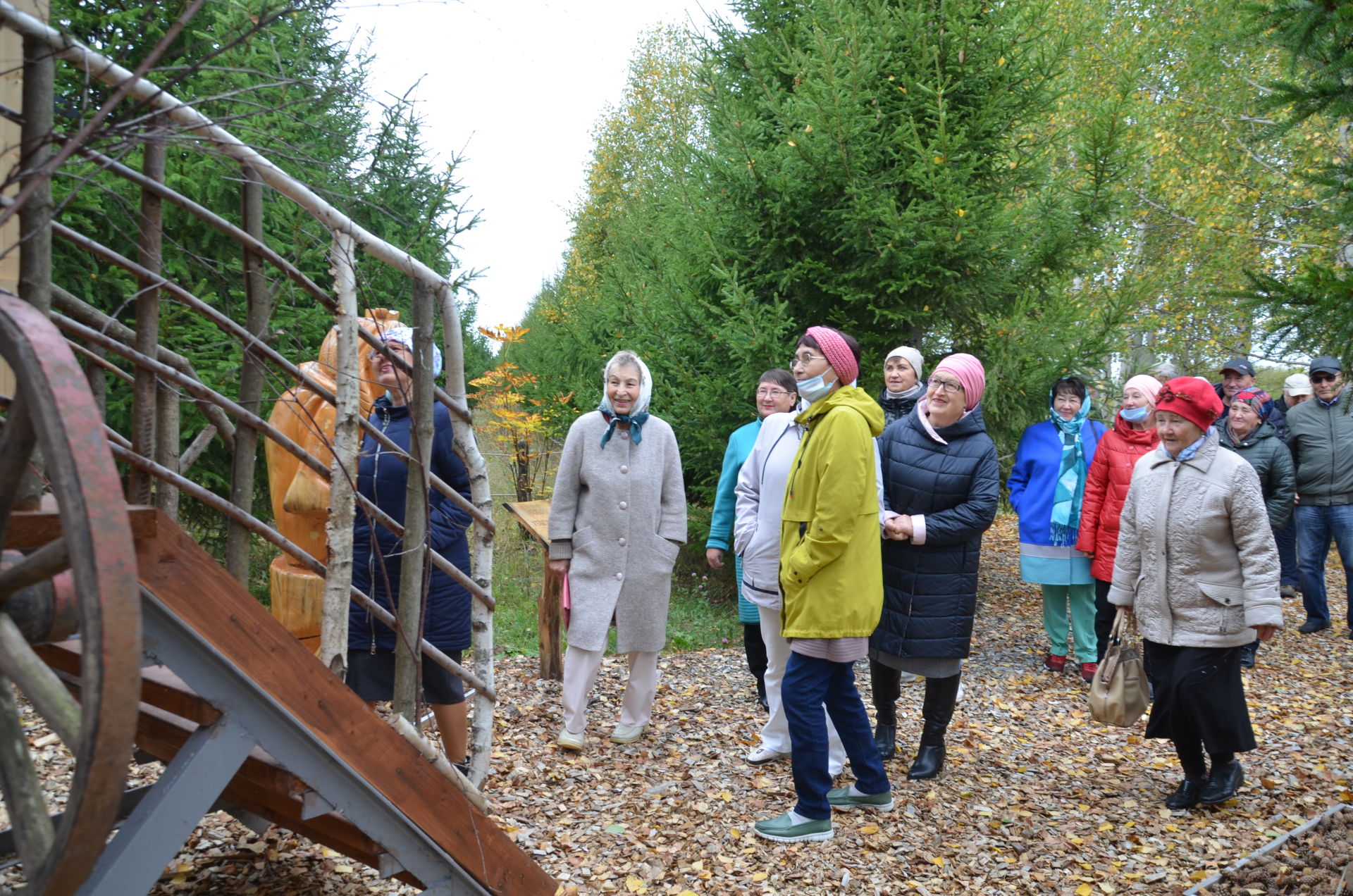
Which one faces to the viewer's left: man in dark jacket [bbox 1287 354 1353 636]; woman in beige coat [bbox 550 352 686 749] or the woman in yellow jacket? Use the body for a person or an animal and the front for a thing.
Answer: the woman in yellow jacket

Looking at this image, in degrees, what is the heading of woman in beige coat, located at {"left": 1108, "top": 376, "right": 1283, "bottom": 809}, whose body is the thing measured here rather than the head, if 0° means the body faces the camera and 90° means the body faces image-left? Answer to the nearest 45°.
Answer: approximately 45°

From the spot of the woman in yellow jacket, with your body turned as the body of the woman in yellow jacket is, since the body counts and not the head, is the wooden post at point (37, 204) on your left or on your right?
on your left

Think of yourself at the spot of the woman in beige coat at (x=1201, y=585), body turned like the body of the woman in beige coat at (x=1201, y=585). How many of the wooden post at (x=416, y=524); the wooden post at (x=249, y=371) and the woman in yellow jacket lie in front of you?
3

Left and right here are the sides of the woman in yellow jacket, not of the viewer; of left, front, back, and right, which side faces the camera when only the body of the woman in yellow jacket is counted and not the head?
left

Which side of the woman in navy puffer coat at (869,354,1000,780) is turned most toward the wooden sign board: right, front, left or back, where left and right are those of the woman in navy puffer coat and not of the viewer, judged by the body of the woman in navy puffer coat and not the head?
right

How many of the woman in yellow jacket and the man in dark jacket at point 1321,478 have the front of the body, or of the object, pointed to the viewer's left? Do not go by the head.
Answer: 1

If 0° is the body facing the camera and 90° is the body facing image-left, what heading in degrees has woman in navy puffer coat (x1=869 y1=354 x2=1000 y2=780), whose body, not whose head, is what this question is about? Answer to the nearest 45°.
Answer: approximately 45°
